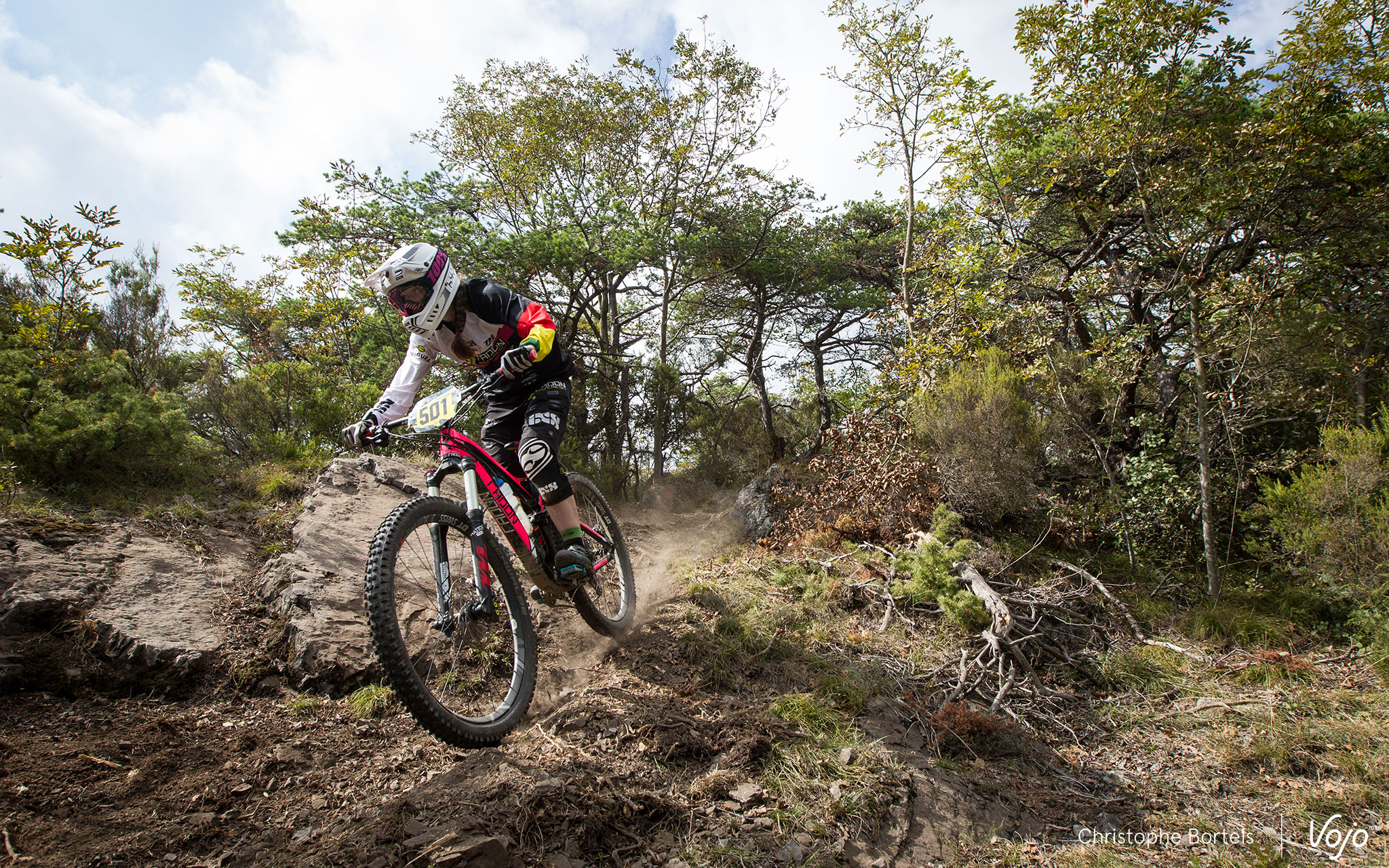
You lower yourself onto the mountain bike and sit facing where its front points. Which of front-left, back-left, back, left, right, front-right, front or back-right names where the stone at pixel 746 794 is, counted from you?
left

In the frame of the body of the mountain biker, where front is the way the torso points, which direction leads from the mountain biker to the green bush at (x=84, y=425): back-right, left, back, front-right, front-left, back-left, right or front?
right

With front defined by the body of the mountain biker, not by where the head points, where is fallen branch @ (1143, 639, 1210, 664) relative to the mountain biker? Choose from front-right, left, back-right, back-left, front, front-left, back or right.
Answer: back-left

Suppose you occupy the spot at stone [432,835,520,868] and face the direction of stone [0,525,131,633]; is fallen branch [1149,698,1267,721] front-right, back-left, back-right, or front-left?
back-right

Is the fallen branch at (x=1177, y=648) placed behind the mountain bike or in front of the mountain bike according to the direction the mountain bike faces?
behind

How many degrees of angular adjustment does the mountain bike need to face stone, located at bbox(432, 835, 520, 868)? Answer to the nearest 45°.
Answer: approximately 45° to its left

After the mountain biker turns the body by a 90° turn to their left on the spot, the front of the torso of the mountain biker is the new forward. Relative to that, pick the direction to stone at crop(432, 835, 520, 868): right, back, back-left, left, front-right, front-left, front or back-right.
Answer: front-right

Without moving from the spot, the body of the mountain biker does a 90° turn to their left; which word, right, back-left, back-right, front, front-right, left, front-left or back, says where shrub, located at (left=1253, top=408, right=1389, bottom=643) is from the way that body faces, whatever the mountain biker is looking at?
front-left

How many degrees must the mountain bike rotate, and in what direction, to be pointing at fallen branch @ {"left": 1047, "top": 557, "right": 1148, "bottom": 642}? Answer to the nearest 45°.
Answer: approximately 135° to its left

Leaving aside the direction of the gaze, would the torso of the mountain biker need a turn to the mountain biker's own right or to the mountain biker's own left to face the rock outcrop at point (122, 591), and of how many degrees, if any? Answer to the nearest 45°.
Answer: approximately 45° to the mountain biker's own right

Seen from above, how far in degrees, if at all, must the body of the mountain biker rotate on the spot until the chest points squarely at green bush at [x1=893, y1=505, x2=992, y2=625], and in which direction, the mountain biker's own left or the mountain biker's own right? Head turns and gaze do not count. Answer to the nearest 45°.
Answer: approximately 135° to the mountain biker's own left

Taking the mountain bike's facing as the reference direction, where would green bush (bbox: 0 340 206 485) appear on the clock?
The green bush is roughly at 3 o'clock from the mountain bike.

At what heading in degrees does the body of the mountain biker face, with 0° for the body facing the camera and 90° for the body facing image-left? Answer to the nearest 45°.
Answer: approximately 45°
